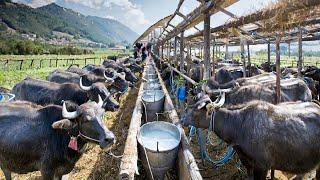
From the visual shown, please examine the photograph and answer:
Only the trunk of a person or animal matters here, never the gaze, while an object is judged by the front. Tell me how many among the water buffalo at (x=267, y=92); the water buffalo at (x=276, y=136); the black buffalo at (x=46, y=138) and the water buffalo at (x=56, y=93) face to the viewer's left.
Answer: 2

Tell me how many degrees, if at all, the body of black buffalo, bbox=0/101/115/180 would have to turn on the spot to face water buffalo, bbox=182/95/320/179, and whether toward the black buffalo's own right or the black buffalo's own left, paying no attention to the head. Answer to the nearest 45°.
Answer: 0° — it already faces it

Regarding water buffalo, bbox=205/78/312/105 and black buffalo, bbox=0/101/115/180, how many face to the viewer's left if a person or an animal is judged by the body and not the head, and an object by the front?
1

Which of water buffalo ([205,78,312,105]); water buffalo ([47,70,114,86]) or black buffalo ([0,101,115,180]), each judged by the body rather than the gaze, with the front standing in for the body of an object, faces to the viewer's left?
water buffalo ([205,78,312,105])

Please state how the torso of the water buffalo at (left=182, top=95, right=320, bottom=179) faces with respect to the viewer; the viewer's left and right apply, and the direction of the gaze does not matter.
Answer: facing to the left of the viewer

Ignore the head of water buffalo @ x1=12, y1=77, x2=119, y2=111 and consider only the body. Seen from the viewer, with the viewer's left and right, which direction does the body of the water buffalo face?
facing to the right of the viewer

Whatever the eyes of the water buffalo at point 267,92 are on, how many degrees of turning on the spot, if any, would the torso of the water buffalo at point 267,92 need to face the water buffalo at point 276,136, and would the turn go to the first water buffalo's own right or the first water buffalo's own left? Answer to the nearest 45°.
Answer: approximately 90° to the first water buffalo's own left

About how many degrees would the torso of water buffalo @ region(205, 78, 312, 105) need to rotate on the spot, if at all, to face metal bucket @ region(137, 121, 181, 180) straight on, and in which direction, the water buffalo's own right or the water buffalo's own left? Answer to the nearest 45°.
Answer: approximately 45° to the water buffalo's own left

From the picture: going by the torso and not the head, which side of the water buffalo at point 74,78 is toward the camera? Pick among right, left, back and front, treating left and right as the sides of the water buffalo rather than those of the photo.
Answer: right

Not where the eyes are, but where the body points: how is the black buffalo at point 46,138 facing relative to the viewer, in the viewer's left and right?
facing to the right of the viewer

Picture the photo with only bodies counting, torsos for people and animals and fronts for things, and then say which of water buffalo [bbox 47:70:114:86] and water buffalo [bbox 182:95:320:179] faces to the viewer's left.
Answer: water buffalo [bbox 182:95:320:179]

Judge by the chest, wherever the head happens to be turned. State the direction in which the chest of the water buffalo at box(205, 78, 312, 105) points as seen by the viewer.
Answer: to the viewer's left
